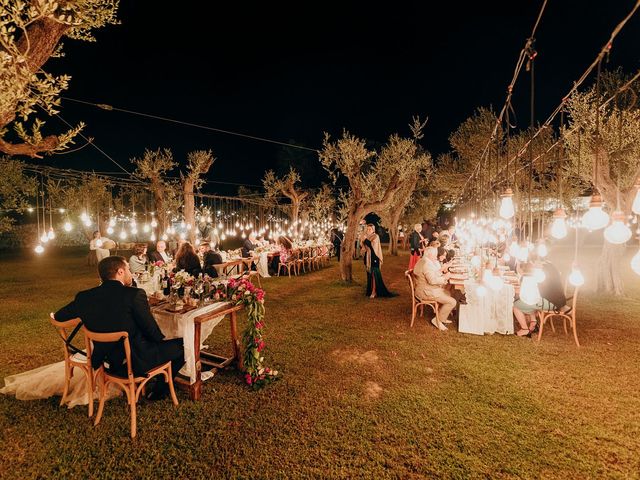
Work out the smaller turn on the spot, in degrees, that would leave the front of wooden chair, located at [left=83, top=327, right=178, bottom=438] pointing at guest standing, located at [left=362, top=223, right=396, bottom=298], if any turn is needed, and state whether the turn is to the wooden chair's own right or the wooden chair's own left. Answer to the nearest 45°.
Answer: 0° — it already faces them

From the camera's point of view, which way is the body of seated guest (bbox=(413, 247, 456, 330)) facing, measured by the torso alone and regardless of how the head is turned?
to the viewer's right

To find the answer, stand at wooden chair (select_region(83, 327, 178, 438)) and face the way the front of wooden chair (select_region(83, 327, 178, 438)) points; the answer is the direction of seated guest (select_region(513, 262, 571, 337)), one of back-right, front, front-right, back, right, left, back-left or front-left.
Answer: front-right

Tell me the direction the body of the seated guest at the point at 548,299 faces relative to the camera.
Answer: to the viewer's left

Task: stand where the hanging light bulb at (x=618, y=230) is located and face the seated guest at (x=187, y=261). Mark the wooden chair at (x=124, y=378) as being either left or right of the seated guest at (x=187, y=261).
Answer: left

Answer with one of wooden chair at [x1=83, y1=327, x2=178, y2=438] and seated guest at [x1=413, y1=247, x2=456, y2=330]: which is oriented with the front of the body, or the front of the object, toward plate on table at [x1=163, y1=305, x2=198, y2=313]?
the wooden chair

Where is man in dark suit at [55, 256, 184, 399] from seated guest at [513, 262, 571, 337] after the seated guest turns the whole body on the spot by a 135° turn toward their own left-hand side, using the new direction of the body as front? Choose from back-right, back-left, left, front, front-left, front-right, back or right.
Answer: right

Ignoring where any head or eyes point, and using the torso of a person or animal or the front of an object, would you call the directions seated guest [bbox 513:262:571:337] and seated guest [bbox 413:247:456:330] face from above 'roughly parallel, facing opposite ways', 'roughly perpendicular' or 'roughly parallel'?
roughly parallel, facing opposite ways

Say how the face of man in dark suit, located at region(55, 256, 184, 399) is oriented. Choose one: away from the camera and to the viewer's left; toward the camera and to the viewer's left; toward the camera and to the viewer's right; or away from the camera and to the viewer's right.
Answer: away from the camera and to the viewer's right

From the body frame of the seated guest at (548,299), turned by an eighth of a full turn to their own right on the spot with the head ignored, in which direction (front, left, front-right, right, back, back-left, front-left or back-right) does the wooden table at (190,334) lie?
left

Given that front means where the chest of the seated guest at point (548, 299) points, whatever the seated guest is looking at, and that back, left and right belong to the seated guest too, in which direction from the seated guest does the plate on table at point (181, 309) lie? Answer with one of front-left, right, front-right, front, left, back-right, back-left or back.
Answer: front-left

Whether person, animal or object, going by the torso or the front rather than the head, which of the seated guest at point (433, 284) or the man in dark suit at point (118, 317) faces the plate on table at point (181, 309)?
the man in dark suit

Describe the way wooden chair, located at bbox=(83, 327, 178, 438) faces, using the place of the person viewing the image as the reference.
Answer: facing away from the viewer and to the right of the viewer
